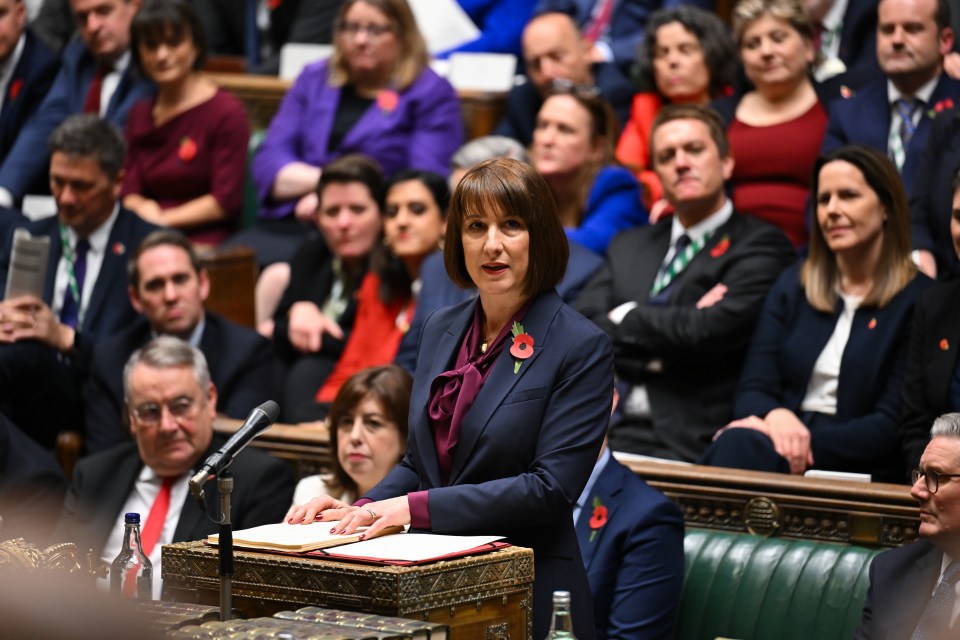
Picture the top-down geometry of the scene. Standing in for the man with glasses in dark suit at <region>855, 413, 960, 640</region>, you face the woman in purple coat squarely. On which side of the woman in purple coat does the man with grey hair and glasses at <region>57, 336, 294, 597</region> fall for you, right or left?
left

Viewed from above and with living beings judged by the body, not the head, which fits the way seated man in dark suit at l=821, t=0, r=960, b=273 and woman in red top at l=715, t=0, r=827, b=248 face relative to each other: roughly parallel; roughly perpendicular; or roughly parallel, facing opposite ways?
roughly parallel

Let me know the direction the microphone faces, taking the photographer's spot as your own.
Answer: facing to the right of the viewer

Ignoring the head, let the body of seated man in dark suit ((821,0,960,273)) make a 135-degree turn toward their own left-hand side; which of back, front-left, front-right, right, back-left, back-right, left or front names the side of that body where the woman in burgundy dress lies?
back

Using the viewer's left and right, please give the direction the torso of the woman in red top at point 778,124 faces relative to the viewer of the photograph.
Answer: facing the viewer and to the left of the viewer

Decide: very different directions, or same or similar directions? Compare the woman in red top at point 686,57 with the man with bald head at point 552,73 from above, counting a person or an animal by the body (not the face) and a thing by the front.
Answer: same or similar directions

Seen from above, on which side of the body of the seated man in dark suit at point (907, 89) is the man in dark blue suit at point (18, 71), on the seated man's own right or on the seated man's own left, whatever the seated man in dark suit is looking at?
on the seated man's own right

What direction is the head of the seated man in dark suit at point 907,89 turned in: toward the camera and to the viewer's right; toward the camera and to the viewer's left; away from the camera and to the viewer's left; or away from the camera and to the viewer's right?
toward the camera and to the viewer's left

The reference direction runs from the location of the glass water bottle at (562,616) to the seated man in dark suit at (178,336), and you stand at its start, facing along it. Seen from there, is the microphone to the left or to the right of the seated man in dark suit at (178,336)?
left

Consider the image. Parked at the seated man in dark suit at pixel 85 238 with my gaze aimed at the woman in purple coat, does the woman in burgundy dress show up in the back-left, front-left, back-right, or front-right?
front-left

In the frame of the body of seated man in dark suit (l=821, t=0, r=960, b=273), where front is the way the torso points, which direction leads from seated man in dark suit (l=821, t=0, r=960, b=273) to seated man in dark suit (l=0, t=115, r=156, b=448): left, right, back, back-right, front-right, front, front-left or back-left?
front-right

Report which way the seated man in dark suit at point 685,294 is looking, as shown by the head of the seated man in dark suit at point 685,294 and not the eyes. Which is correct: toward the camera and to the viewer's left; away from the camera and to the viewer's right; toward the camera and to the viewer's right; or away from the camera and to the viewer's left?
toward the camera and to the viewer's left

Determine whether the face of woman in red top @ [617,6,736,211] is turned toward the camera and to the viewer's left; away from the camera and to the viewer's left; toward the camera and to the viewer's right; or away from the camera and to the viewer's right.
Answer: toward the camera and to the viewer's left
